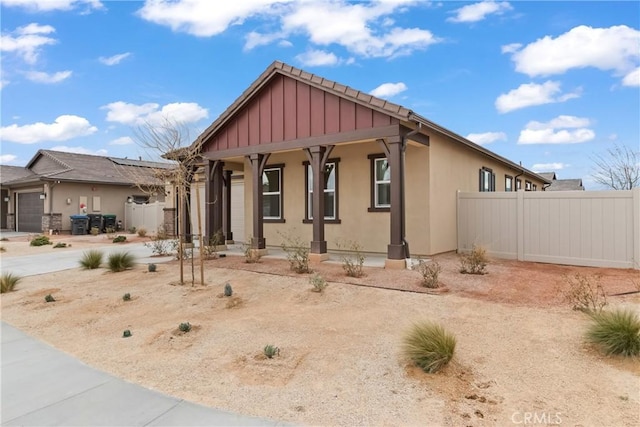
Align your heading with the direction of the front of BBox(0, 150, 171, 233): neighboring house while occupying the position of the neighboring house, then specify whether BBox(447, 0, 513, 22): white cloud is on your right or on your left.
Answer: on your left

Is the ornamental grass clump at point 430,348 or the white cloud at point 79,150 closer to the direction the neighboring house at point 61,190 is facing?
the ornamental grass clump

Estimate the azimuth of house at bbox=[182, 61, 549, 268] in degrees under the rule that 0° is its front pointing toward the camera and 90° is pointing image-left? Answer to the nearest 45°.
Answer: approximately 45°

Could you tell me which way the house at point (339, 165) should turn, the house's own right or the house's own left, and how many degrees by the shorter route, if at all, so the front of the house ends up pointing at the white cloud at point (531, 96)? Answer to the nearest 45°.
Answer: approximately 180°

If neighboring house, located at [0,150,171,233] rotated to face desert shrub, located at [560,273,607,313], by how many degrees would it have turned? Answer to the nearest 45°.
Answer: approximately 45° to its left

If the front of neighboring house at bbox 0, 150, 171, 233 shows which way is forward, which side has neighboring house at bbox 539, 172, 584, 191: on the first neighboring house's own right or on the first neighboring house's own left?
on the first neighboring house's own left

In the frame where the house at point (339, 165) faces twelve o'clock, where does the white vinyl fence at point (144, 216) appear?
The white vinyl fence is roughly at 3 o'clock from the house.

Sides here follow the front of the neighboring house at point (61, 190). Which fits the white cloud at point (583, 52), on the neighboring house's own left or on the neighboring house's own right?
on the neighboring house's own left

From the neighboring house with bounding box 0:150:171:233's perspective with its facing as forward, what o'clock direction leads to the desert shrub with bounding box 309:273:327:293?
The desert shrub is roughly at 10 o'clock from the neighboring house.

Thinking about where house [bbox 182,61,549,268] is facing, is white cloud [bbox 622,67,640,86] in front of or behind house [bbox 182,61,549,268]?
behind

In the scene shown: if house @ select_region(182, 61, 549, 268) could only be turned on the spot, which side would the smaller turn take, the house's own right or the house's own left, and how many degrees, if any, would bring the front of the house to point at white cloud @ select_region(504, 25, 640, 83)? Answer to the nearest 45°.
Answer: approximately 180°

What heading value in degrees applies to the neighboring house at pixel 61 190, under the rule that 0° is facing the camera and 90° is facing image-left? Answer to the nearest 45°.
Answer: approximately 45°

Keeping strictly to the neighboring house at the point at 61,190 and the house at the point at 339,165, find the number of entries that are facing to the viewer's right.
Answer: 0

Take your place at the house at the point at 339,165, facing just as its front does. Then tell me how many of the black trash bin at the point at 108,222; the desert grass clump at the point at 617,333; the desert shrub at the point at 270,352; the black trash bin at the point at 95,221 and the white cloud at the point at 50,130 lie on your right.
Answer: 3
